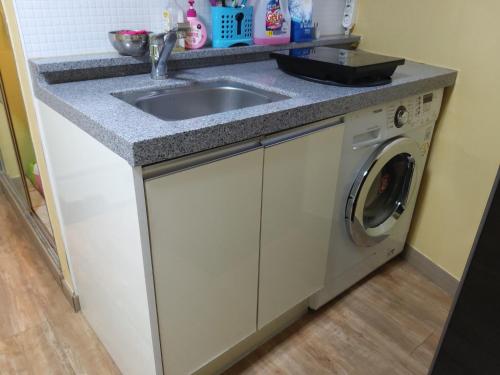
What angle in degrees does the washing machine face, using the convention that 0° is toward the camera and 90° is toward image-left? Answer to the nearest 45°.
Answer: approximately 315°

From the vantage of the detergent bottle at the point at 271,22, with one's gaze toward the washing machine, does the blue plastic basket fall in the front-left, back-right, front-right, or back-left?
back-right

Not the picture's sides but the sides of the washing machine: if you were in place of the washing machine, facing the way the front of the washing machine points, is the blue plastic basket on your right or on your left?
on your right

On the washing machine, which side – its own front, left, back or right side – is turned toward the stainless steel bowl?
right

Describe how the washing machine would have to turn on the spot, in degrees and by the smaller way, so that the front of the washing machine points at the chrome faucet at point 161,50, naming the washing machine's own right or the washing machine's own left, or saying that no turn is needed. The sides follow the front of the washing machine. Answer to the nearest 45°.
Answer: approximately 90° to the washing machine's own right
